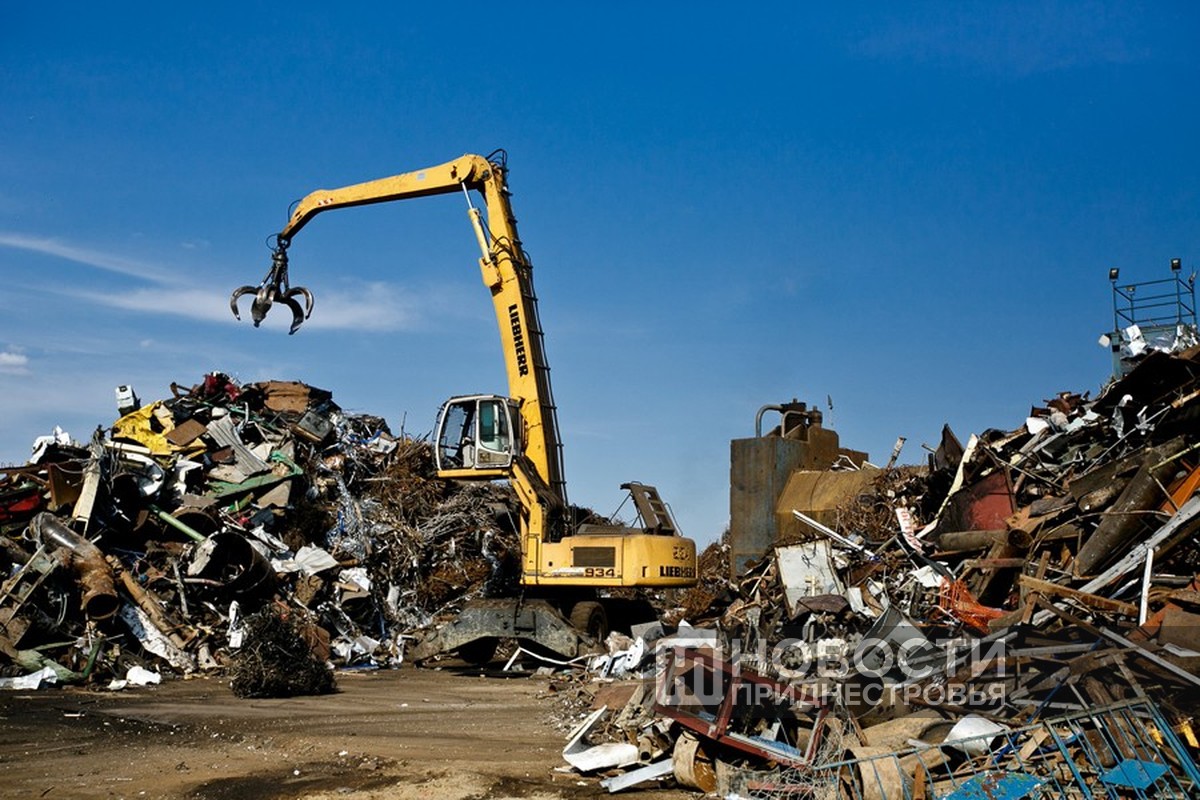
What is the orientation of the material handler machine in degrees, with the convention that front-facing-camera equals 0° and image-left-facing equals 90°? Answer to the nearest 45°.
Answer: approximately 90°

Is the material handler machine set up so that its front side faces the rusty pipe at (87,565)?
yes

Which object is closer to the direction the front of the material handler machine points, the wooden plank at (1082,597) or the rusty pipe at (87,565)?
the rusty pipe

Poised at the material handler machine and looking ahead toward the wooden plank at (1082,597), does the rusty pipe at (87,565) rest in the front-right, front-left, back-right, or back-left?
back-right

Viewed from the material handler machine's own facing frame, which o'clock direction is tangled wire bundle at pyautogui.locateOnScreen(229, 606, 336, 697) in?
The tangled wire bundle is roughly at 11 o'clock from the material handler machine.

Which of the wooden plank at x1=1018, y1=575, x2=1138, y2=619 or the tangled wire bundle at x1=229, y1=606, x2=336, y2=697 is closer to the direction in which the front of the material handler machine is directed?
the tangled wire bundle

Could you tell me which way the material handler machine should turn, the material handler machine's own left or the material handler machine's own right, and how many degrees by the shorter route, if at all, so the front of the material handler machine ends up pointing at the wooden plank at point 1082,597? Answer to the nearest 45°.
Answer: approximately 135° to the material handler machine's own left
